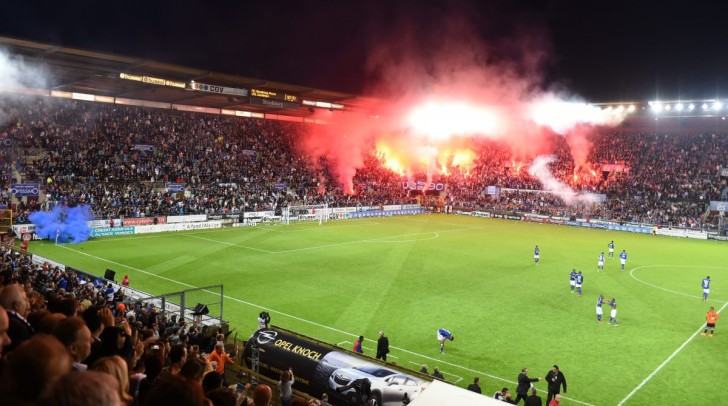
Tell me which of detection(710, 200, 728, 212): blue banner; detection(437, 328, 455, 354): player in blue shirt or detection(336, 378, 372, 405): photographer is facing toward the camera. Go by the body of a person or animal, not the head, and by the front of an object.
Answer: the blue banner

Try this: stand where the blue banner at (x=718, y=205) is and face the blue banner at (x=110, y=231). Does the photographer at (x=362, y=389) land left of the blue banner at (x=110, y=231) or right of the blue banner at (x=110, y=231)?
left

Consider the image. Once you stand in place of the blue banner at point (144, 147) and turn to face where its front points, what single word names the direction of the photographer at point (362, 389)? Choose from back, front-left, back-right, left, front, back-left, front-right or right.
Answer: front

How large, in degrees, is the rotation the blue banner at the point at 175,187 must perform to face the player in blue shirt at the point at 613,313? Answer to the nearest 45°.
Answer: approximately 45° to its left

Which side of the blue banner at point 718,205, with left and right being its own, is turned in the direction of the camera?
front

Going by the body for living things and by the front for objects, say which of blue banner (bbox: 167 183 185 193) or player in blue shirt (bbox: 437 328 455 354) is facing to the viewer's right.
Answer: the player in blue shirt

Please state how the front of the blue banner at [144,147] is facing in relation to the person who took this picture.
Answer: facing the viewer

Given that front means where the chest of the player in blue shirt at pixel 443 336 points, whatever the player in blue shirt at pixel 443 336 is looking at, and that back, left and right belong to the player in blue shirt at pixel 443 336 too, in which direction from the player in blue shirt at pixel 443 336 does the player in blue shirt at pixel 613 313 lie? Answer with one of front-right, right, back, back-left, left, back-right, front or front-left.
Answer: front-left

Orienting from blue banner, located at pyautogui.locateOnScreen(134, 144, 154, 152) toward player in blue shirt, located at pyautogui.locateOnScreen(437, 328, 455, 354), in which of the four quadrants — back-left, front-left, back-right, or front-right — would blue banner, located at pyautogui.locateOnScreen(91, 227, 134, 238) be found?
front-right

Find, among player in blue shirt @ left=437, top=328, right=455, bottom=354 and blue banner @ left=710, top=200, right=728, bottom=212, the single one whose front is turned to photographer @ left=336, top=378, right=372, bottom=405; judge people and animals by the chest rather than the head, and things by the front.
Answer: the blue banner

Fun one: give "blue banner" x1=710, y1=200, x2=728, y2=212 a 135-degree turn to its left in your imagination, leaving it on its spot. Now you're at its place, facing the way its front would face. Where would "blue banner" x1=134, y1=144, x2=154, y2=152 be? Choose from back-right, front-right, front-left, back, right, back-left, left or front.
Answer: back

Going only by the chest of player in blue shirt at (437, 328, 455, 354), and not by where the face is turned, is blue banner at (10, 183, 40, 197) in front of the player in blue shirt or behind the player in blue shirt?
behind

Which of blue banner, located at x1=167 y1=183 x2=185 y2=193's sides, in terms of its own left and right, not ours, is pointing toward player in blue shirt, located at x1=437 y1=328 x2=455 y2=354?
front
